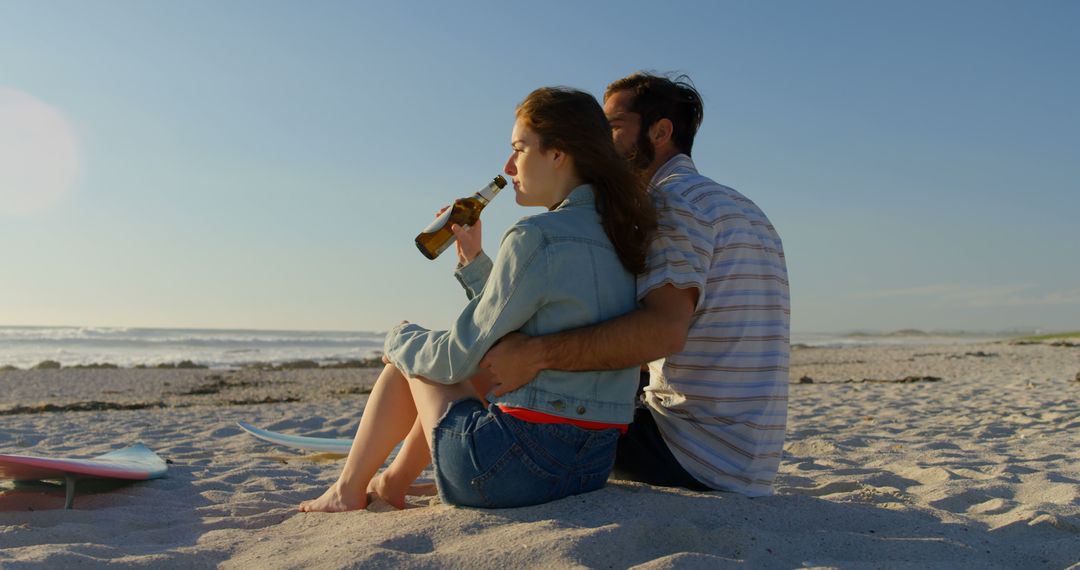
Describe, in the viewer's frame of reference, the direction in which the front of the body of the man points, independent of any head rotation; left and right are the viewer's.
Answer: facing away from the viewer and to the left of the viewer

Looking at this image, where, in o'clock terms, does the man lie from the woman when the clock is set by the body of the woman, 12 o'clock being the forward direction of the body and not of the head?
The man is roughly at 5 o'clock from the woman.

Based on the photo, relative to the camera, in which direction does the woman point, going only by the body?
to the viewer's left

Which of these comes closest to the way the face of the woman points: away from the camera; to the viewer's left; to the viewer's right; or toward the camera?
to the viewer's left

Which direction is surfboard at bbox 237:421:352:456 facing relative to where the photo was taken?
to the viewer's left

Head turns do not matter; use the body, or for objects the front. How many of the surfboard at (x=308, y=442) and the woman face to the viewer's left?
2

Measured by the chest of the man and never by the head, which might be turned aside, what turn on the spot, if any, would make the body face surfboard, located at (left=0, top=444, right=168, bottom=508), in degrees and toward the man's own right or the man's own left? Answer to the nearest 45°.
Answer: approximately 45° to the man's own left

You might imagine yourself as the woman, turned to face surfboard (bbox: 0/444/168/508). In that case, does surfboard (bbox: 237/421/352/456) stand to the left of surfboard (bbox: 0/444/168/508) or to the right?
right
